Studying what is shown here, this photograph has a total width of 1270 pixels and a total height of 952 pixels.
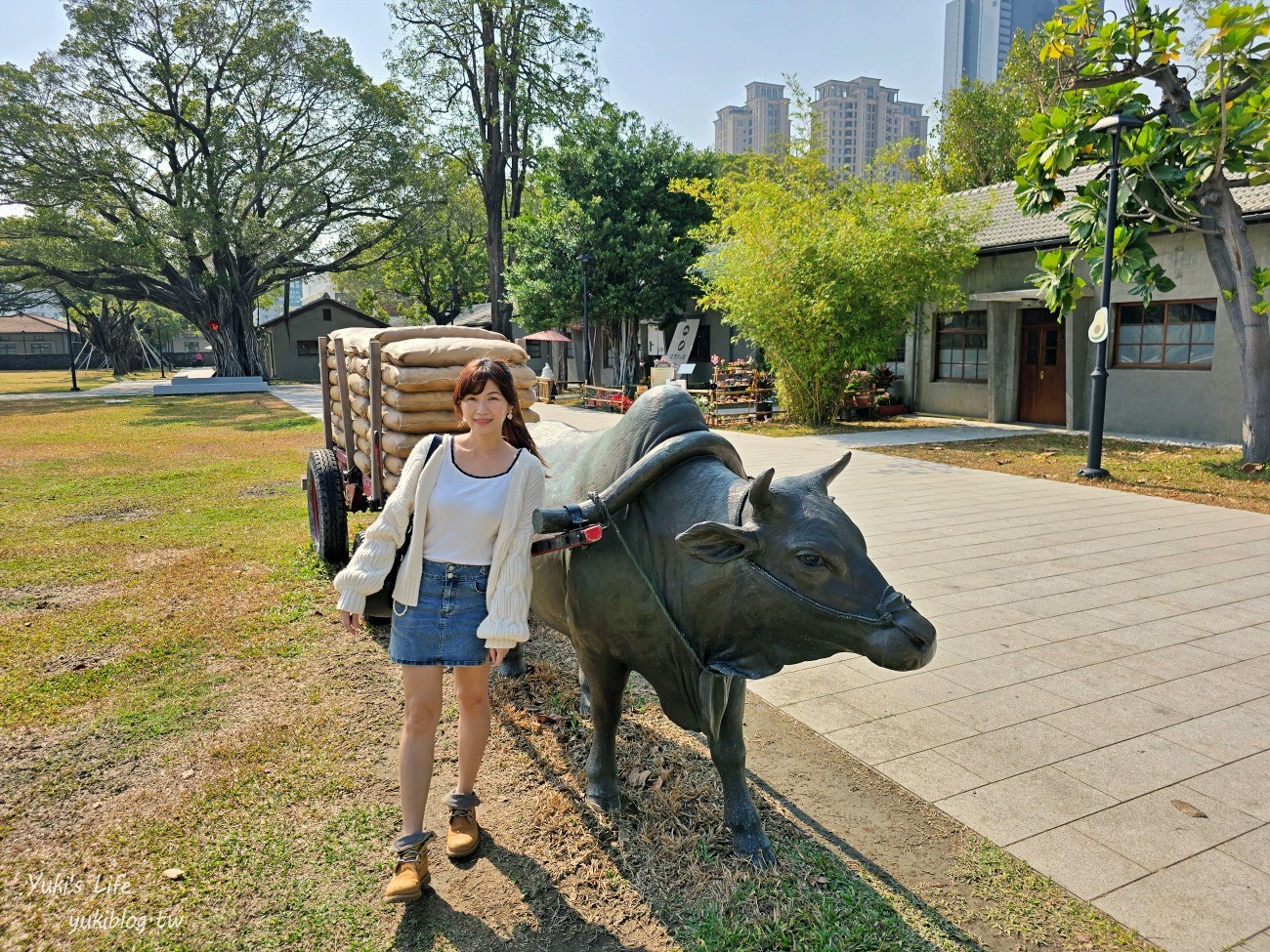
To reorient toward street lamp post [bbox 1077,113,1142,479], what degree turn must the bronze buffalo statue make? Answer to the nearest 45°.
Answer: approximately 90° to its left

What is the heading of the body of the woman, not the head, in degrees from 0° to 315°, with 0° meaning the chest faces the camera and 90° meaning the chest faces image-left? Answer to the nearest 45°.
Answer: approximately 0°

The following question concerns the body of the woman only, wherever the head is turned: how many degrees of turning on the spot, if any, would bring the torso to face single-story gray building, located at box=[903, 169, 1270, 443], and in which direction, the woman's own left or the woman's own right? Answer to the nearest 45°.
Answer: approximately 135° to the woman's own left

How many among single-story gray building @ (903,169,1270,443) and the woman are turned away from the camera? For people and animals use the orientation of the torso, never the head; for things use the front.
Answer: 0

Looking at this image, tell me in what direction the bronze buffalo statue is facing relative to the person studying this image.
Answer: facing the viewer and to the right of the viewer

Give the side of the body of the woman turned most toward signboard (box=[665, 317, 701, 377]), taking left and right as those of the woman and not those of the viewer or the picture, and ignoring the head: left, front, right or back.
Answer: back

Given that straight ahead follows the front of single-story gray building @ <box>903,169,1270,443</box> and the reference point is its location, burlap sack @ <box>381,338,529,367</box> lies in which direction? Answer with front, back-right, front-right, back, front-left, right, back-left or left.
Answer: front-left

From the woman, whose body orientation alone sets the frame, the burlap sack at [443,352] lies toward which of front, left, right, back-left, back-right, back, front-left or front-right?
back

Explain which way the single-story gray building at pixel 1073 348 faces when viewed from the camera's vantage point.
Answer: facing the viewer and to the left of the viewer

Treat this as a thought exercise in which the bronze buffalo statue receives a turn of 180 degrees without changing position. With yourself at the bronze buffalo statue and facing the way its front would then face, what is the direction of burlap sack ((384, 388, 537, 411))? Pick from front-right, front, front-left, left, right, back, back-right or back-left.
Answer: front

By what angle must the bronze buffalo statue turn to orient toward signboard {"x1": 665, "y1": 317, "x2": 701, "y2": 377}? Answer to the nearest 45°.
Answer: approximately 135° to its left

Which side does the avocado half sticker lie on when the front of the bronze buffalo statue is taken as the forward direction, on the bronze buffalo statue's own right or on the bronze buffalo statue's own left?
on the bronze buffalo statue's own left

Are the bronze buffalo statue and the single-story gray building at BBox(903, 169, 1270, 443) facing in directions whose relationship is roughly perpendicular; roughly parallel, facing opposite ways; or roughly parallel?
roughly perpendicular

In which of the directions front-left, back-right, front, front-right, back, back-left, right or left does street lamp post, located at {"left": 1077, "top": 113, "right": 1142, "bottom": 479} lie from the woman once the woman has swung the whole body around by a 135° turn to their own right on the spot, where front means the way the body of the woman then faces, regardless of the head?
right

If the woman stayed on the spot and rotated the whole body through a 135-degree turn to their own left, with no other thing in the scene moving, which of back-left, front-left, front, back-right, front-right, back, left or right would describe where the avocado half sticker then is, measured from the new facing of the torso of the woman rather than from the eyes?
front

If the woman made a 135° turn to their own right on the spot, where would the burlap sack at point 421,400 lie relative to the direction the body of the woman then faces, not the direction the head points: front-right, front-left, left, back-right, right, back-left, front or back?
front-right
